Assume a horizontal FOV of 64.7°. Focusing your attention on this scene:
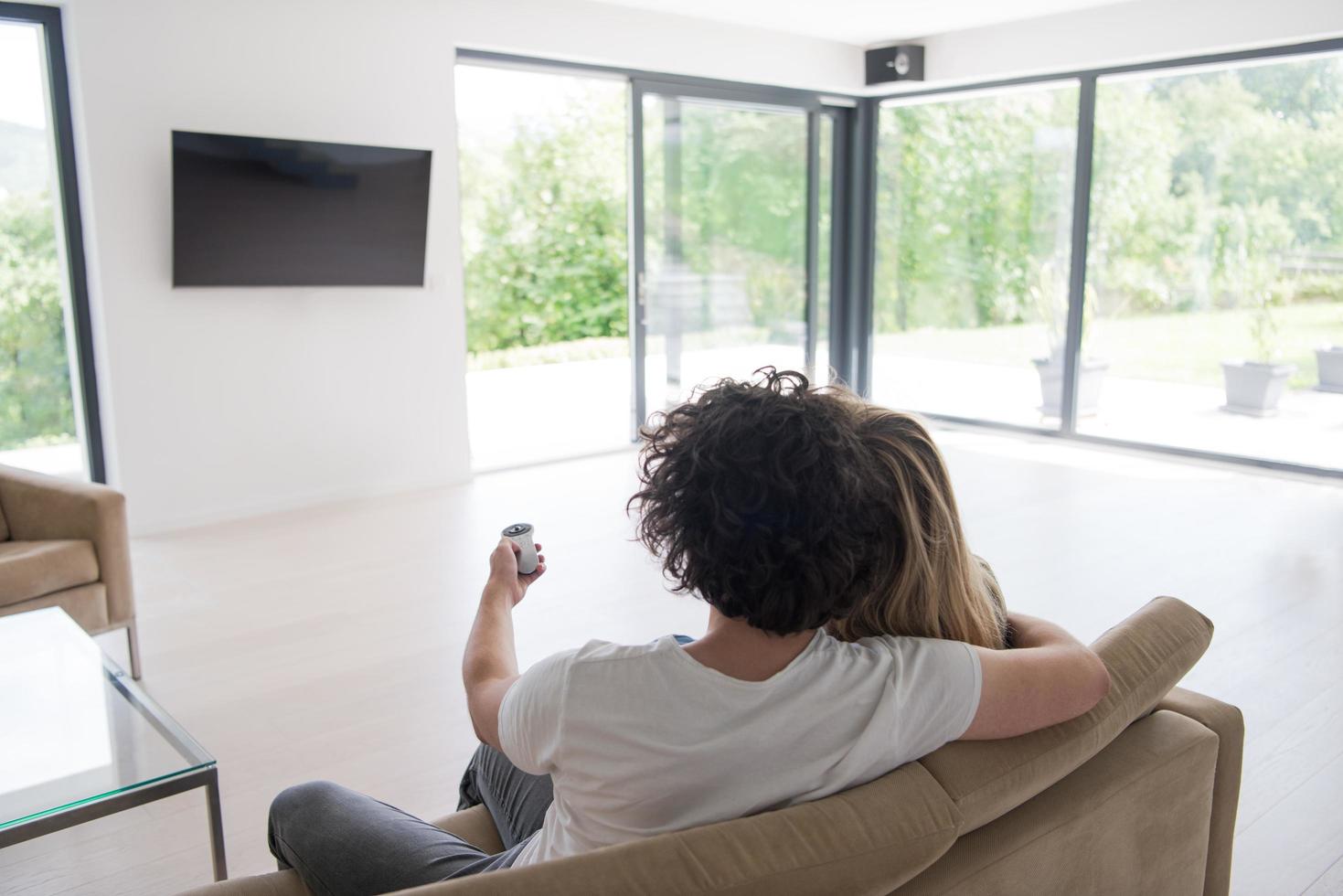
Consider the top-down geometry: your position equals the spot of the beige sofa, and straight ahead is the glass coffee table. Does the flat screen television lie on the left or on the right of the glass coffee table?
right

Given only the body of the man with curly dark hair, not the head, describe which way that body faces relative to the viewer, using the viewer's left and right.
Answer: facing away from the viewer and to the left of the viewer

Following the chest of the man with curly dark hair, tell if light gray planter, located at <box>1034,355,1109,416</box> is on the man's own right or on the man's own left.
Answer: on the man's own right

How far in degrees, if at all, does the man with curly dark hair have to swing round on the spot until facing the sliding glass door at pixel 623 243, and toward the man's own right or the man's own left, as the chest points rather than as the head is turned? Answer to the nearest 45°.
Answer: approximately 45° to the man's own right

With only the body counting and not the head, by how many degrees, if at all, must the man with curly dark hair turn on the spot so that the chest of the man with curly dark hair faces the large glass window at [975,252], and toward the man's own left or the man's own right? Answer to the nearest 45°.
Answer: approximately 45° to the man's own right

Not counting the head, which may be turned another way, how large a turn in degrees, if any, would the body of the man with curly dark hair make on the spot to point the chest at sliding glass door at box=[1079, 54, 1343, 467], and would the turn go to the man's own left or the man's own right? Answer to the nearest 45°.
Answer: approximately 90° to the man's own right

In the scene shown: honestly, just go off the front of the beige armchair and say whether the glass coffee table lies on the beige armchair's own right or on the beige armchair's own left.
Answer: on the beige armchair's own right

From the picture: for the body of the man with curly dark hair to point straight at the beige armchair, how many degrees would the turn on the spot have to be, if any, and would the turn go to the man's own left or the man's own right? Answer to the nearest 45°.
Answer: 0° — they already face it

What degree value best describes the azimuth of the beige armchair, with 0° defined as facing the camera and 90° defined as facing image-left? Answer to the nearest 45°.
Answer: approximately 315°
